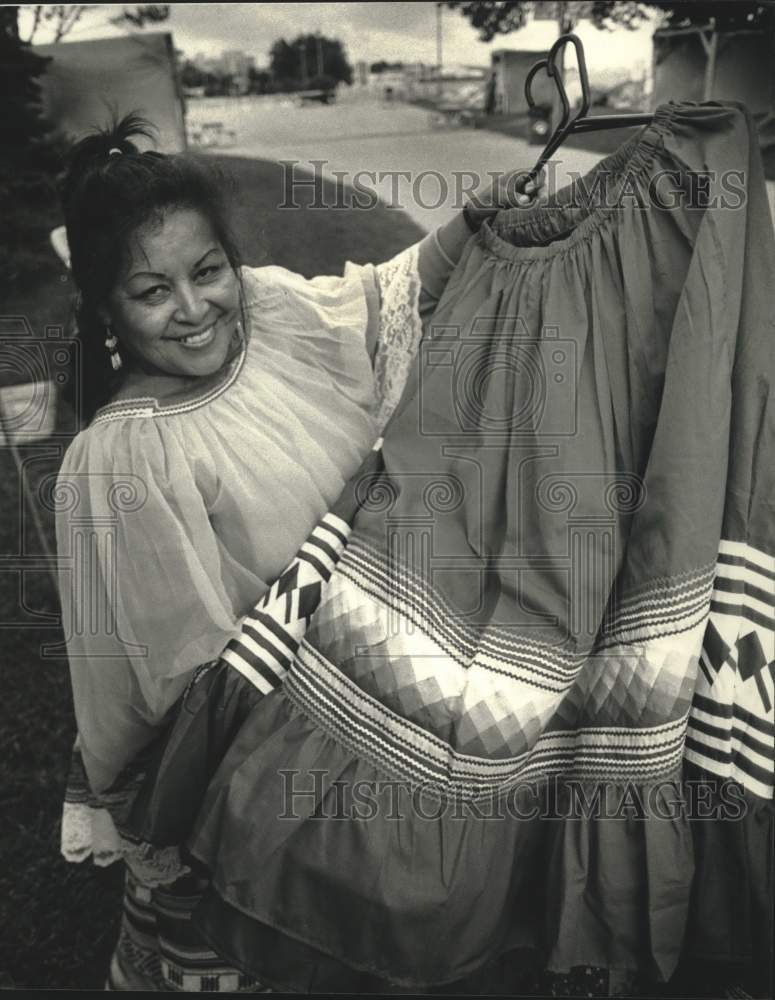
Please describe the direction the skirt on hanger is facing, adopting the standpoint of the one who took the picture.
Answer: facing the viewer

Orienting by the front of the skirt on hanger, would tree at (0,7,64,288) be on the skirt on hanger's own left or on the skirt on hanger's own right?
on the skirt on hanger's own right
